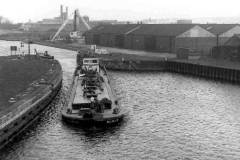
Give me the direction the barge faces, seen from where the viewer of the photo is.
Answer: facing the viewer
